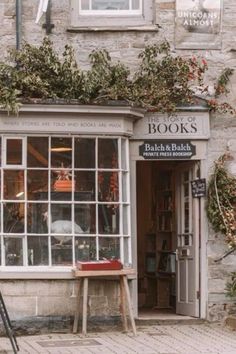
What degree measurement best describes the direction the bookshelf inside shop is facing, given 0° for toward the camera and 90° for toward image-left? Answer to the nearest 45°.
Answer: approximately 0°

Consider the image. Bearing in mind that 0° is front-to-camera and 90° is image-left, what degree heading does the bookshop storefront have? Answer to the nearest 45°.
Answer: approximately 0°

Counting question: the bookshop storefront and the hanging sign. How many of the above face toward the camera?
2

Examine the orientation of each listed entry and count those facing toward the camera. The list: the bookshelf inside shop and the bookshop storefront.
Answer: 2

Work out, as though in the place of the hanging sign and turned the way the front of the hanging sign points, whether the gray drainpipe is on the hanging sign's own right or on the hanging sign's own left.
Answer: on the hanging sign's own right
